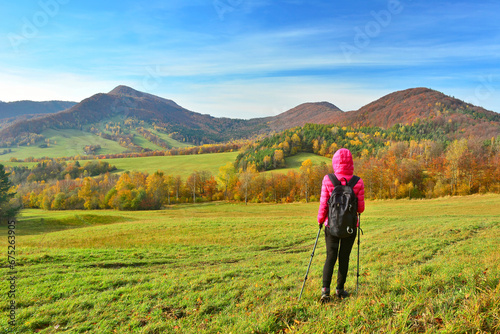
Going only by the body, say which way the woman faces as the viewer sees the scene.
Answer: away from the camera

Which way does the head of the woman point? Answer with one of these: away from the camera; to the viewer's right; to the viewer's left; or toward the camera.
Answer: away from the camera
